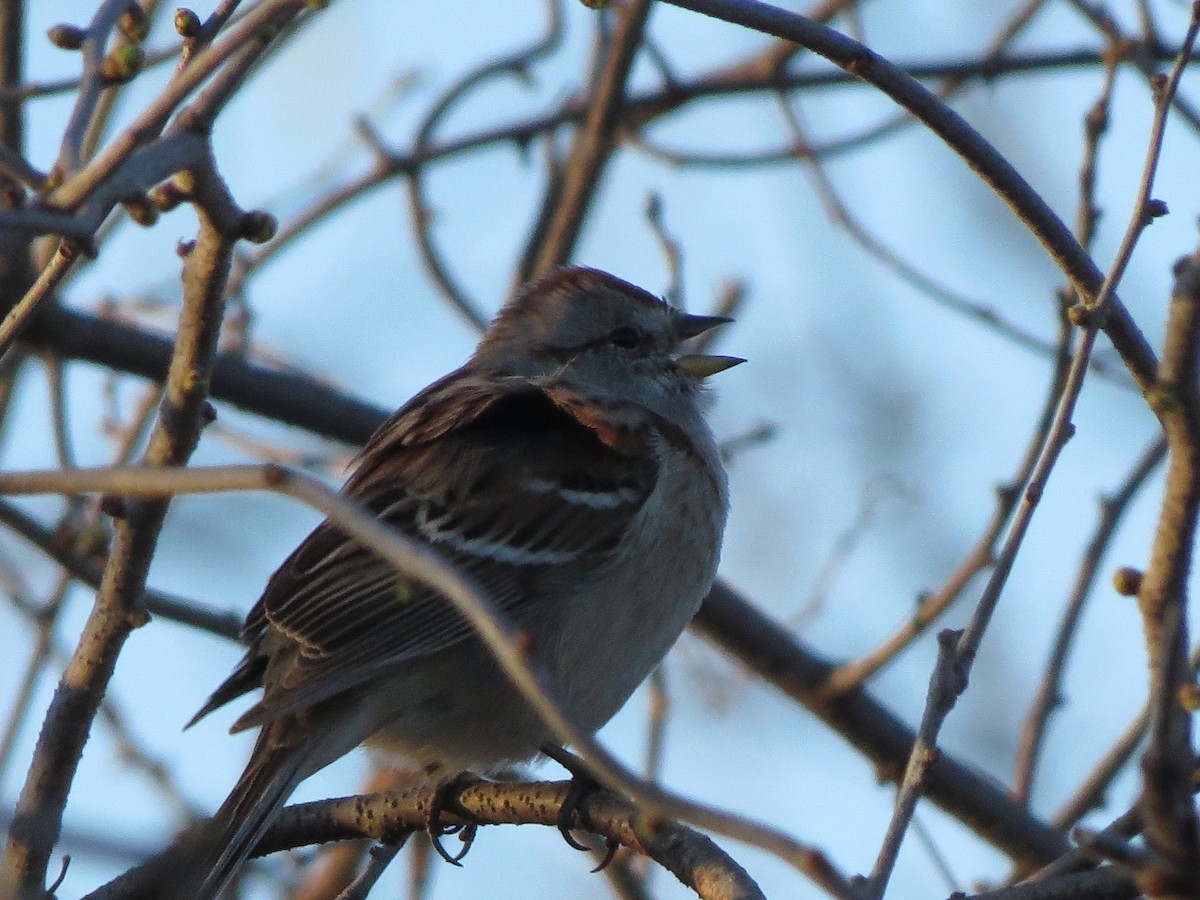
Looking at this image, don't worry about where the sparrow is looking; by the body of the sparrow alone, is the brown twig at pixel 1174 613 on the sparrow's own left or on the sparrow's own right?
on the sparrow's own right

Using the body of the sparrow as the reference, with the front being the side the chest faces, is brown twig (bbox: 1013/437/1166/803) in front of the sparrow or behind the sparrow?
in front

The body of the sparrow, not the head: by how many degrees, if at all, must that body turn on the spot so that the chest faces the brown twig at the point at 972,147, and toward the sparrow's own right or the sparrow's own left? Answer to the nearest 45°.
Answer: approximately 45° to the sparrow's own right

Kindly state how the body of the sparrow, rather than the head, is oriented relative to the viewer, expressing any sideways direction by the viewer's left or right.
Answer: facing to the right of the viewer
